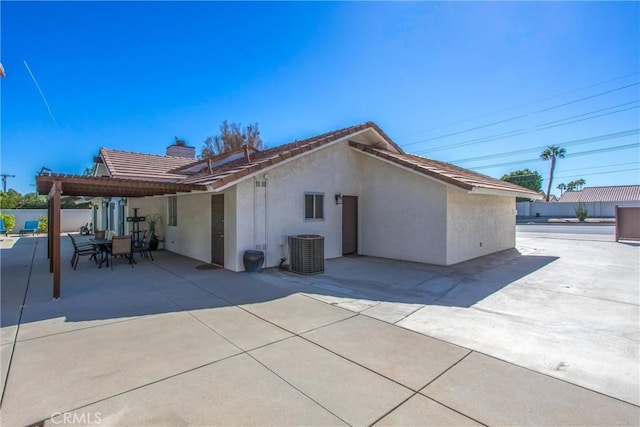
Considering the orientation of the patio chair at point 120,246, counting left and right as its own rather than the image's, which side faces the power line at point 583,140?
right

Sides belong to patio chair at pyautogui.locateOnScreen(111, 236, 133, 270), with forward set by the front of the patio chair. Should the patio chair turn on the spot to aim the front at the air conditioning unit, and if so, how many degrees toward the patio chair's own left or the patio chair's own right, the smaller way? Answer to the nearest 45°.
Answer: approximately 135° to the patio chair's own right

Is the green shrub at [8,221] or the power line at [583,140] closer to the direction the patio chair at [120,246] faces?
the green shrub

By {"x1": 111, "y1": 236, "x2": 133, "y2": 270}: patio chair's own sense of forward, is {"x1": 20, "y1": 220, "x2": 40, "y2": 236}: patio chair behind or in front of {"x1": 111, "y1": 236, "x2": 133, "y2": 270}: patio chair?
in front

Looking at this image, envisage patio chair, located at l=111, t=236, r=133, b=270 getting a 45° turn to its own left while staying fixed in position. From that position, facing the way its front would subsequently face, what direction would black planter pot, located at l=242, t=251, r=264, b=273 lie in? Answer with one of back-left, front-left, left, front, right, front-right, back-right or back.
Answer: back

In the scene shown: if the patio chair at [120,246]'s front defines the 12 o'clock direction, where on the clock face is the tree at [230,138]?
The tree is roughly at 1 o'clock from the patio chair.

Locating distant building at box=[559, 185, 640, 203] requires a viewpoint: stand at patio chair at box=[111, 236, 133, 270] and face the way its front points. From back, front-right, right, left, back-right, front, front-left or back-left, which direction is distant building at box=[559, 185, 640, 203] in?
right
